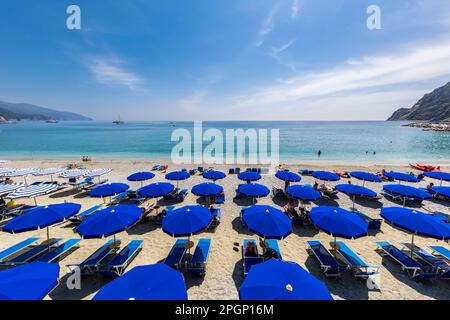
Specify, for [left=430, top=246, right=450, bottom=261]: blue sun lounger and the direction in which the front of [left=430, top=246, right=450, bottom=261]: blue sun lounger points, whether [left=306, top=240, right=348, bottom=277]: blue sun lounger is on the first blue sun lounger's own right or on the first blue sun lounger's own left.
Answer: on the first blue sun lounger's own left

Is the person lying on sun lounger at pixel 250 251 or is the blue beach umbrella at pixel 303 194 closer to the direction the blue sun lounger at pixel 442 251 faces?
the blue beach umbrella

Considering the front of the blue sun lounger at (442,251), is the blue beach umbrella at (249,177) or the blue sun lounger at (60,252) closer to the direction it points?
the blue beach umbrella

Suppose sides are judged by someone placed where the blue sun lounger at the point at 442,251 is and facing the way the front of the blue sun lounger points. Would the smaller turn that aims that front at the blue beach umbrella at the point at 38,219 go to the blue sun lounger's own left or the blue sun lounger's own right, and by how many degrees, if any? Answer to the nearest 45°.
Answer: approximately 90° to the blue sun lounger's own left

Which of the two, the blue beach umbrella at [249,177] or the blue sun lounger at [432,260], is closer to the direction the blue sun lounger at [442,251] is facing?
the blue beach umbrella

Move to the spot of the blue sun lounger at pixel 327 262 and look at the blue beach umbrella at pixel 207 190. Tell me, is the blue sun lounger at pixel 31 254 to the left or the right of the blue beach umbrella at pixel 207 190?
left

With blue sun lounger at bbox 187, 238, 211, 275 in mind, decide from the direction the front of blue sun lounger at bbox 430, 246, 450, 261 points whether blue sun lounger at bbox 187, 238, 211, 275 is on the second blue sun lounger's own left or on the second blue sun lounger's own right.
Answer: on the second blue sun lounger's own left

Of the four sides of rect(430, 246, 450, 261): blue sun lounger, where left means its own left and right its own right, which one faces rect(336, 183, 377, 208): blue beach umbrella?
front

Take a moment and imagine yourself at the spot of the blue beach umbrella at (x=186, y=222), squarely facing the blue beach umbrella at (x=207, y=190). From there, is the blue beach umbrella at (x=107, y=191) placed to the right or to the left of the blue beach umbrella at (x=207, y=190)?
left

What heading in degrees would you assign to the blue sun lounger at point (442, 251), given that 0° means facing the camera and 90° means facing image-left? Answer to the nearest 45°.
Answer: approximately 135°

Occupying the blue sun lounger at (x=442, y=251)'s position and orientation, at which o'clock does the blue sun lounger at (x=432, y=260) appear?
the blue sun lounger at (x=432, y=260) is roughly at 8 o'clock from the blue sun lounger at (x=442, y=251).
